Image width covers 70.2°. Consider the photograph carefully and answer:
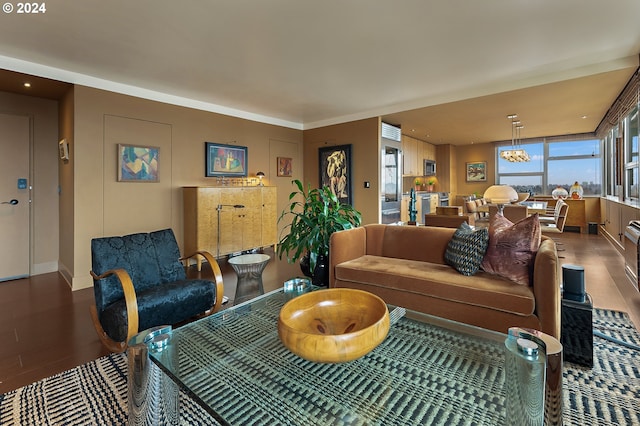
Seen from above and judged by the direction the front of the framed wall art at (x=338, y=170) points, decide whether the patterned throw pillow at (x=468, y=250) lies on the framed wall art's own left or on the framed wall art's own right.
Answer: on the framed wall art's own left

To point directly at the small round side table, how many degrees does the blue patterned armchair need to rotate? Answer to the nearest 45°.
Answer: approximately 45° to its left

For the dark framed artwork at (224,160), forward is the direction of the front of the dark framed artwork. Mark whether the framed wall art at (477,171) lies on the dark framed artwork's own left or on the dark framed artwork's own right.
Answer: on the dark framed artwork's own left

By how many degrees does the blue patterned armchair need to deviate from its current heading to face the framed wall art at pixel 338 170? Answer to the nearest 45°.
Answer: approximately 90° to its left

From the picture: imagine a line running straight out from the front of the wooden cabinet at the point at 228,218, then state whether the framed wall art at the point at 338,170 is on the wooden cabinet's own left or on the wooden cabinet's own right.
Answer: on the wooden cabinet's own left

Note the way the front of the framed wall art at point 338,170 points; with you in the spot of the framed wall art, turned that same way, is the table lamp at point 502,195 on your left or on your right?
on your left
